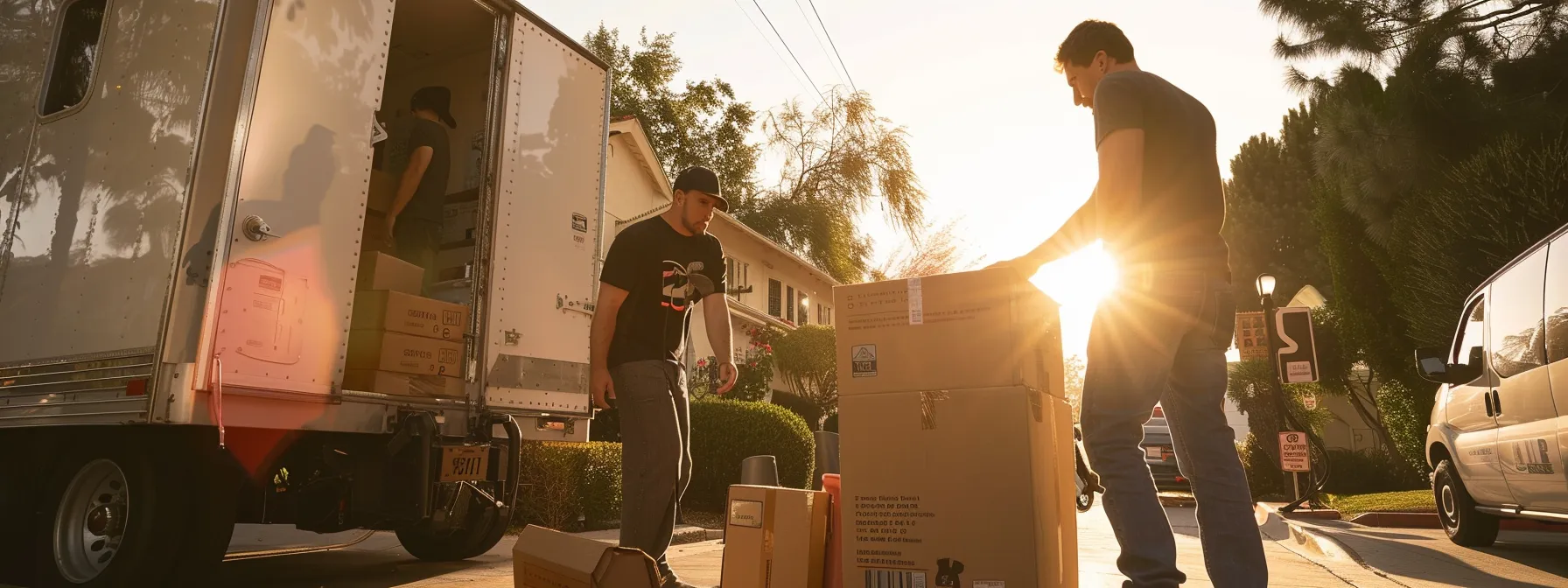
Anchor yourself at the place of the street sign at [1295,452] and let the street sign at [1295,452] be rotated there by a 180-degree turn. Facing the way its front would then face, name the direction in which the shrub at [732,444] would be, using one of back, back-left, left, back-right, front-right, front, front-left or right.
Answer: back-left

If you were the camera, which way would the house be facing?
facing the viewer and to the right of the viewer

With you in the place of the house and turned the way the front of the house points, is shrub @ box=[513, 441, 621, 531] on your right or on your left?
on your right

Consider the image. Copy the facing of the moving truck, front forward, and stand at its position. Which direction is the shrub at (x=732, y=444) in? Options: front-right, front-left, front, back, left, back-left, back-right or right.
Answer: right

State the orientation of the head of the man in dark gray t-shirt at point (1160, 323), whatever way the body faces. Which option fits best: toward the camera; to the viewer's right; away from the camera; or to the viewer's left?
to the viewer's left

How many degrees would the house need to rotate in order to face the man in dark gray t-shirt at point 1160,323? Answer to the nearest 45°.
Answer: approximately 45° to its right

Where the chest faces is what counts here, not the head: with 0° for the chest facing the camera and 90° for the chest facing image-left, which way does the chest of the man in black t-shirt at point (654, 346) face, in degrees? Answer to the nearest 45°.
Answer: approximately 315°

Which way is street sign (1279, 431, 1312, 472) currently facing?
toward the camera

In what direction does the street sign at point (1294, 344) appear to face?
toward the camera

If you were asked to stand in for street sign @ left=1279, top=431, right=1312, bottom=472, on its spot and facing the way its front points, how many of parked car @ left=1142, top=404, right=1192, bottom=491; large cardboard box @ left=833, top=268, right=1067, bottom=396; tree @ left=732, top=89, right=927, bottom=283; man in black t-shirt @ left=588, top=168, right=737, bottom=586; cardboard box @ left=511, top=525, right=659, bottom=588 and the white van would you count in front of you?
4
